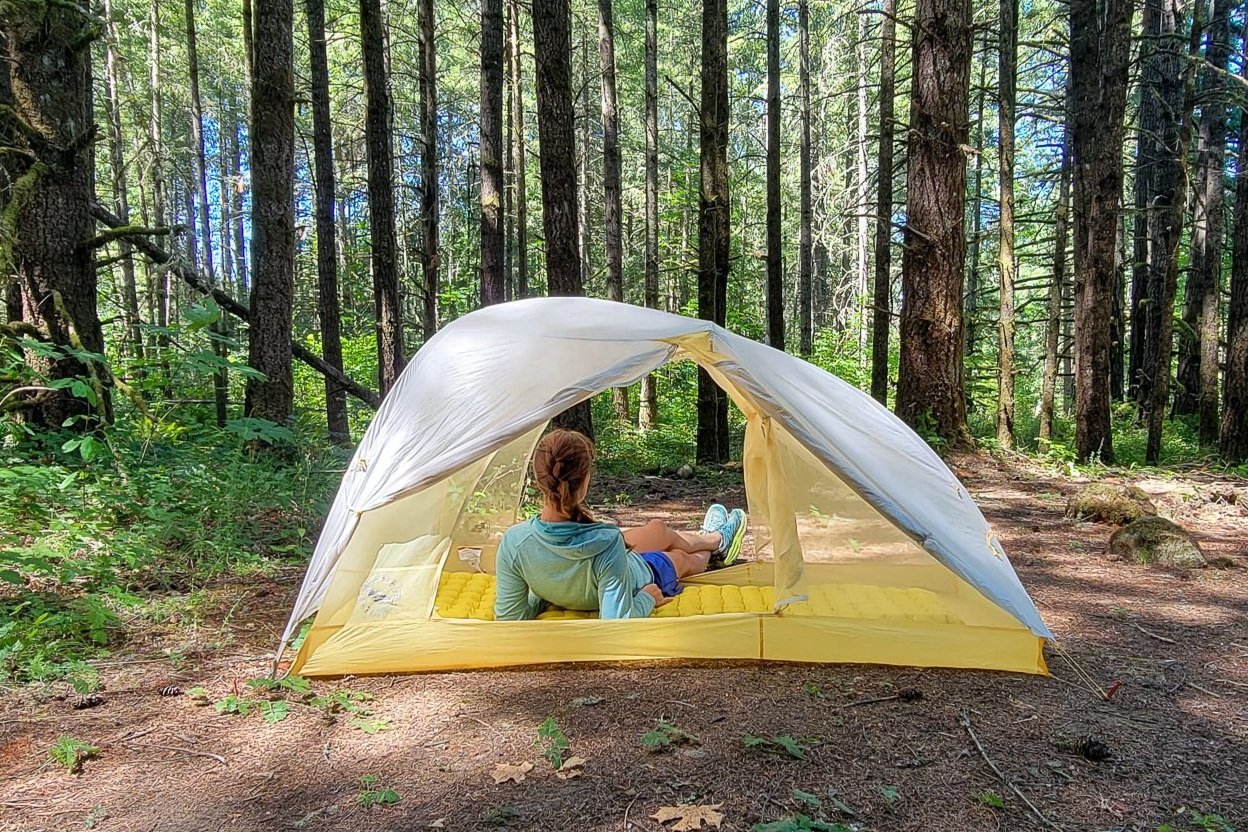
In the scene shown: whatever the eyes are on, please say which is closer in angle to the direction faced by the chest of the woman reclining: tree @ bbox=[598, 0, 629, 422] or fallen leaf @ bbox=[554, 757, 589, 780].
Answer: the tree

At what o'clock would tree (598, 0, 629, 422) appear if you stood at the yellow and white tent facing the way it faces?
The tree is roughly at 6 o'clock from the yellow and white tent.

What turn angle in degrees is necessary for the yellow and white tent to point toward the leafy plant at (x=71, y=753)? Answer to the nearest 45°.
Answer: approximately 45° to its right

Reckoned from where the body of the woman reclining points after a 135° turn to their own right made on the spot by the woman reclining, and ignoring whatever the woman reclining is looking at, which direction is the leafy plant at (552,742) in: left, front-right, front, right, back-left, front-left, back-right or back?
front

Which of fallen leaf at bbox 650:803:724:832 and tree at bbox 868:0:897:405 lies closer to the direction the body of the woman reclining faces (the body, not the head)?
the tree

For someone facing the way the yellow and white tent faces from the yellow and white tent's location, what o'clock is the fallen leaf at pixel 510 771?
The fallen leaf is roughly at 1 o'clock from the yellow and white tent.

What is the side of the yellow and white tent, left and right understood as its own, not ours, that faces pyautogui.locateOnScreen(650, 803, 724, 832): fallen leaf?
front

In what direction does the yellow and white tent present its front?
toward the camera

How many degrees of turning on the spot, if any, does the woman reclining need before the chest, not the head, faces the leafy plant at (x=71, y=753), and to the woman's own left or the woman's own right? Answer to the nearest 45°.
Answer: approximately 180°

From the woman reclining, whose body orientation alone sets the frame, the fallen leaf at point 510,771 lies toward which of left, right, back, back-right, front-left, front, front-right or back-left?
back-right

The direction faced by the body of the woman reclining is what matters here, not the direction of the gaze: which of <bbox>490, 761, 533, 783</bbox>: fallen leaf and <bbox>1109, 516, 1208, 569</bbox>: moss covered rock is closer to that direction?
the moss covered rock

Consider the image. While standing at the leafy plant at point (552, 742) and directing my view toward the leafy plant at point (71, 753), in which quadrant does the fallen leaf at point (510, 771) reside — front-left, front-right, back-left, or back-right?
front-left

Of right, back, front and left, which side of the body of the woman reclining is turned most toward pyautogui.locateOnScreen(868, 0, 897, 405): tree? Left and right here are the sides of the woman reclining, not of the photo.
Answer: front

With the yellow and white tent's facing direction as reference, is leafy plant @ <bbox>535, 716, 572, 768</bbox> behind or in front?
in front

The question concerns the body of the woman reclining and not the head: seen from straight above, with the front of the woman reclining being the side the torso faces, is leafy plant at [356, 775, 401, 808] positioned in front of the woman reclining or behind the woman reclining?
behind

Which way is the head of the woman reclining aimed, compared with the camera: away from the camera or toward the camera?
away from the camera

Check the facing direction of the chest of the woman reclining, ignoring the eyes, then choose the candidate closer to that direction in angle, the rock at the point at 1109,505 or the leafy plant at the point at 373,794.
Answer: the rock

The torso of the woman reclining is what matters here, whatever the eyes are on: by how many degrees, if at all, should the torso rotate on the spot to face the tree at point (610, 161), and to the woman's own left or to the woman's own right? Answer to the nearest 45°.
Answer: approximately 45° to the woman's own left
